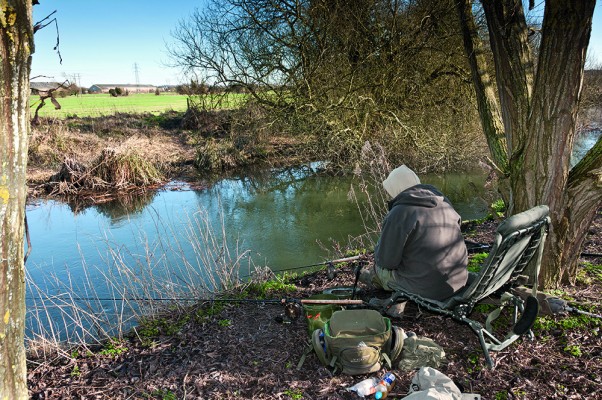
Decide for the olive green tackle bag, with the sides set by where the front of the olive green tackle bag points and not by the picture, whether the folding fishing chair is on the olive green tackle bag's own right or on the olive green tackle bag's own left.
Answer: on the olive green tackle bag's own left

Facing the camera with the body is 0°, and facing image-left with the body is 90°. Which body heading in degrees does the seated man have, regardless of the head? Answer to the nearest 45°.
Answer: approximately 135°

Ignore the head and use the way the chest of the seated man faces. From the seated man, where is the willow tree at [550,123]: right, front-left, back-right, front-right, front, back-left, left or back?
right

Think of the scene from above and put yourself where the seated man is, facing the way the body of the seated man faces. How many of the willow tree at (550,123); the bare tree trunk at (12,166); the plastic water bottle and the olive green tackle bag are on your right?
1

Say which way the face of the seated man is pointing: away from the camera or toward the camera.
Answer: away from the camera

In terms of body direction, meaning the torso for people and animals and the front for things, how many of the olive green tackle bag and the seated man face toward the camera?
1

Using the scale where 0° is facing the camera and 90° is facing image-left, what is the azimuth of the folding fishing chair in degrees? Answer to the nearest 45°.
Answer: approximately 135°

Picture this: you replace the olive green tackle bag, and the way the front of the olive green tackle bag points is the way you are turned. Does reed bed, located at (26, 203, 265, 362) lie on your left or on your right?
on your right

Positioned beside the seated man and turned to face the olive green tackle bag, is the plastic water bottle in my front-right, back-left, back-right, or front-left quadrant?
front-left

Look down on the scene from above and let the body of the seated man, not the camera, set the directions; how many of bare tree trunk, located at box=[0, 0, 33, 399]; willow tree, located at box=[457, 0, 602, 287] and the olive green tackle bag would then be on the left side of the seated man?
2

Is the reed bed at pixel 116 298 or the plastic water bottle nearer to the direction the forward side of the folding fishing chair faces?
the reed bed

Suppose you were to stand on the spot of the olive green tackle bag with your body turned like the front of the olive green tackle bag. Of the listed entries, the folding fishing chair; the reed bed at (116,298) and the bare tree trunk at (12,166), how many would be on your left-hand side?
1

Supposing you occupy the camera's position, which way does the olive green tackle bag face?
facing the viewer

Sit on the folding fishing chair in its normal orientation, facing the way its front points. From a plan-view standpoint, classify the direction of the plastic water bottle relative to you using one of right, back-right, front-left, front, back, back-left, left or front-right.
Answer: left

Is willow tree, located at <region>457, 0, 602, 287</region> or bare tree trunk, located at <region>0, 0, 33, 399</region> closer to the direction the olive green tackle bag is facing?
the bare tree trunk

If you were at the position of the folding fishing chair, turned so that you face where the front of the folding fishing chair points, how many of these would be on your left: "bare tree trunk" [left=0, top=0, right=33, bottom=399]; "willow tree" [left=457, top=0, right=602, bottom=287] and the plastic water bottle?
2

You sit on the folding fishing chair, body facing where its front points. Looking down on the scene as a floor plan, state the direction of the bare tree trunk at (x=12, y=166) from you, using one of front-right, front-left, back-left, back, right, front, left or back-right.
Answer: left
